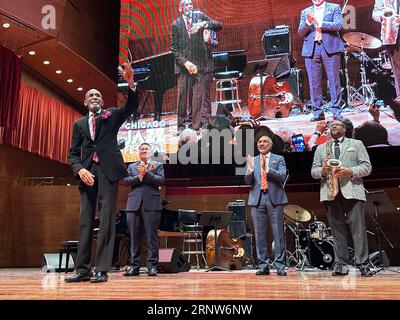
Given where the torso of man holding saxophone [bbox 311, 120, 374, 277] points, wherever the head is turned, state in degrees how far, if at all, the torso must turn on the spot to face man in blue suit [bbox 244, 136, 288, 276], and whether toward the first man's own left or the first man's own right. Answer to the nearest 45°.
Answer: approximately 90° to the first man's own right

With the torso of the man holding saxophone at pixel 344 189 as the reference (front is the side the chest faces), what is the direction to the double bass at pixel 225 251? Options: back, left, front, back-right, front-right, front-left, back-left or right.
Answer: back-right

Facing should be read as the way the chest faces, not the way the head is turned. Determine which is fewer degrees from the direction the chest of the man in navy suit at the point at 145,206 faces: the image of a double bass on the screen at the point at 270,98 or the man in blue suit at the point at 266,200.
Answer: the man in blue suit

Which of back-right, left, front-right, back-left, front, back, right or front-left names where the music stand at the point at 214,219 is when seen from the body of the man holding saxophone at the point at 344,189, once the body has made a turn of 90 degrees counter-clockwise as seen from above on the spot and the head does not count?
back-left

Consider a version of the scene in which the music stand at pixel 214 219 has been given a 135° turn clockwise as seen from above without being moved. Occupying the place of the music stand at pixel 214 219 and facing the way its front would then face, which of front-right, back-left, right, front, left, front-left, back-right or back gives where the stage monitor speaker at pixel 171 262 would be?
right

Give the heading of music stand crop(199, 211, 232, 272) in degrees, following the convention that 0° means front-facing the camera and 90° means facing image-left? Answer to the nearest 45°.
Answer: approximately 180°

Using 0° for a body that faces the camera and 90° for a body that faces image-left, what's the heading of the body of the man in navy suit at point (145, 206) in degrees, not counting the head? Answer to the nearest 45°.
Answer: approximately 0°

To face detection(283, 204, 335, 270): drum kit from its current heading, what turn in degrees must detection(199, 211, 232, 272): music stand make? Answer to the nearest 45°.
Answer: approximately 45° to its right

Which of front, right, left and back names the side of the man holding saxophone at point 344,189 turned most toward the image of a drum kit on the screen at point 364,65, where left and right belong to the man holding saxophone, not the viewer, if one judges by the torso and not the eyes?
back

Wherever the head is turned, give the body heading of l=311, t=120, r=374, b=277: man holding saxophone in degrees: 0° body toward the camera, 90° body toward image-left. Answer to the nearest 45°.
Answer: approximately 0°

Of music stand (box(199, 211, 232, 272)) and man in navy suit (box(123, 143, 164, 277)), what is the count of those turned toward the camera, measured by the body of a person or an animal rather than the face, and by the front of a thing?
1
